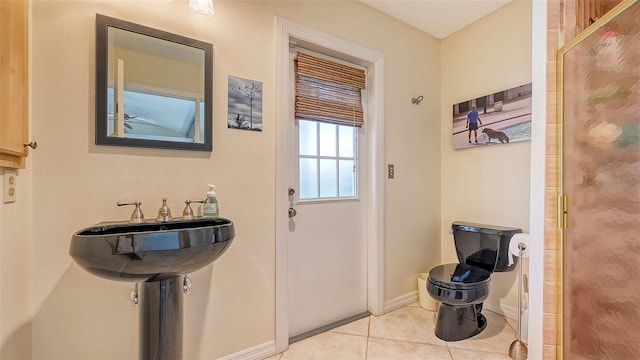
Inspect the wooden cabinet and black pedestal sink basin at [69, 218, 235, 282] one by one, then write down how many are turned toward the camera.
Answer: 1

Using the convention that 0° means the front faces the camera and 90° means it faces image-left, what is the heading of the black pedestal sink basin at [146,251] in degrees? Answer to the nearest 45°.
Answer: approximately 0°

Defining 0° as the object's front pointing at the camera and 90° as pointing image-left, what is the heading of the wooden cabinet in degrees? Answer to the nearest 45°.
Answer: approximately 270°

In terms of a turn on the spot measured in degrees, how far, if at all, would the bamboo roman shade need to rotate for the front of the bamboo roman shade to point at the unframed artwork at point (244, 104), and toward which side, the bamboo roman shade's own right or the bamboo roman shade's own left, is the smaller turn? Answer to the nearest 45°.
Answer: approximately 90° to the bamboo roman shade's own right

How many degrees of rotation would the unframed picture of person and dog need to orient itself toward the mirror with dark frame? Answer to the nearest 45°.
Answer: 0° — it already faces it

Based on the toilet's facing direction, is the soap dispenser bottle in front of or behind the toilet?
in front
